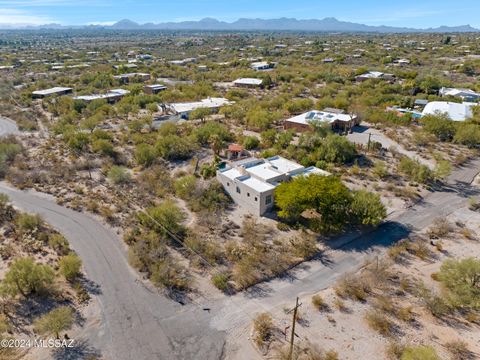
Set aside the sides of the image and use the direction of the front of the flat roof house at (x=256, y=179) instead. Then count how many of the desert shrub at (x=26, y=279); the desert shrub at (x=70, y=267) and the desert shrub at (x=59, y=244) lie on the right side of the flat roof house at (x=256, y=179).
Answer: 3

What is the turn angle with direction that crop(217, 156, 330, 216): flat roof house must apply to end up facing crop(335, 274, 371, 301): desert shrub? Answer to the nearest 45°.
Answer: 0° — it already faces it

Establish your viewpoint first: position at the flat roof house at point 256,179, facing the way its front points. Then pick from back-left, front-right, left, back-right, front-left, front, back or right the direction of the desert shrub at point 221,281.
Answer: front-right

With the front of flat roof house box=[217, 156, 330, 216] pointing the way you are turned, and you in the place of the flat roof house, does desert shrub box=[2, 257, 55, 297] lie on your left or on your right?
on your right

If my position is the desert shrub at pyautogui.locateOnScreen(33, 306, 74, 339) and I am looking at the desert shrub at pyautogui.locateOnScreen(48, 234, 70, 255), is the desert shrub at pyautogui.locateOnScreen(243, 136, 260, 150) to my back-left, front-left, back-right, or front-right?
front-right

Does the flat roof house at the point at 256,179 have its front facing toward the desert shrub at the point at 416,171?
no

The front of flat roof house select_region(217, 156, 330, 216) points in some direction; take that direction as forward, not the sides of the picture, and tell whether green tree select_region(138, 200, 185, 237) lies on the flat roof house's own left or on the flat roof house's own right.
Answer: on the flat roof house's own right

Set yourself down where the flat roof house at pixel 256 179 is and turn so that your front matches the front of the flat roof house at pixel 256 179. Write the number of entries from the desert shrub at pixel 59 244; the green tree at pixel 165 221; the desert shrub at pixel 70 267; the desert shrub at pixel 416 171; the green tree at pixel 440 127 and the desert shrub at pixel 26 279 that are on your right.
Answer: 4

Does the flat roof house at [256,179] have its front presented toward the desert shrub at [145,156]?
no

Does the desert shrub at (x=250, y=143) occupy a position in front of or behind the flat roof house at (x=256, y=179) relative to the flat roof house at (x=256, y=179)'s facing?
behind

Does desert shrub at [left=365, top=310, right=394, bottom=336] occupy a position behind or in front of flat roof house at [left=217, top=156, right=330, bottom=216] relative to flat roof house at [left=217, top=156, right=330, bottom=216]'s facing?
in front

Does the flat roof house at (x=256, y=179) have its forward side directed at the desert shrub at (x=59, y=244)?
no

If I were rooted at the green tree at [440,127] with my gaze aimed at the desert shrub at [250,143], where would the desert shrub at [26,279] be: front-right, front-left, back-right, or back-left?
front-left

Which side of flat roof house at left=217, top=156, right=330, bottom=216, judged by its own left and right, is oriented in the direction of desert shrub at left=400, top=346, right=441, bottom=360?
front

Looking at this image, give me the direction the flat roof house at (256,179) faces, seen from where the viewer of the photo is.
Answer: facing the viewer and to the right of the viewer

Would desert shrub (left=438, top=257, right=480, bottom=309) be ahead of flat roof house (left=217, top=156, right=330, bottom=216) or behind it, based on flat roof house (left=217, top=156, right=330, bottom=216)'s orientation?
ahead
